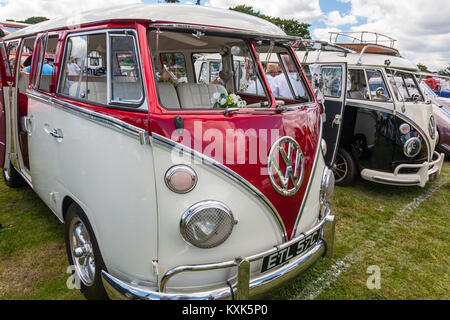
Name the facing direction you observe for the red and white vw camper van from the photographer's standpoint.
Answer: facing the viewer and to the right of the viewer
